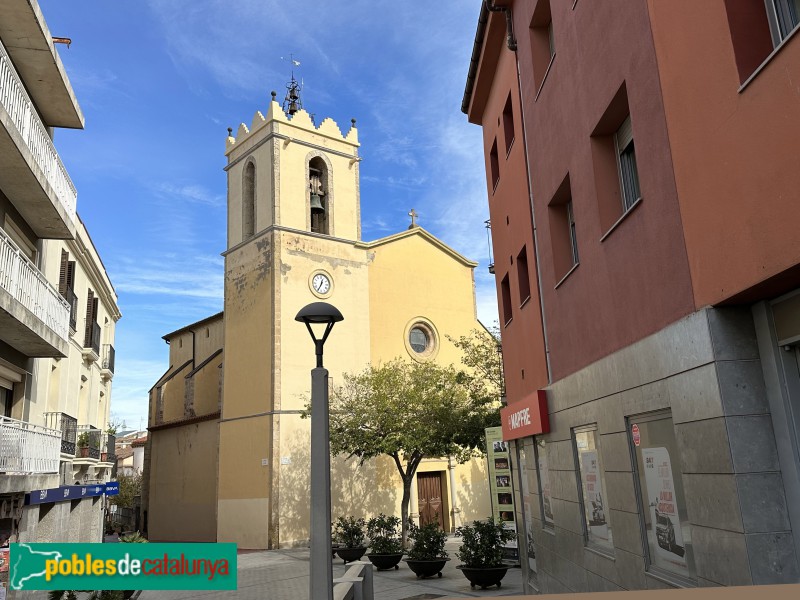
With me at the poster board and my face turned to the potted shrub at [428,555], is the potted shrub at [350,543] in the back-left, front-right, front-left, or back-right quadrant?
front-right

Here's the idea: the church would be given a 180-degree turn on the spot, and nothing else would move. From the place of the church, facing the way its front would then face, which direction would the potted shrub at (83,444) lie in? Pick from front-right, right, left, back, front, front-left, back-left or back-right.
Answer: left

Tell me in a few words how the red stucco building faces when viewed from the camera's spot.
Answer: facing the viewer and to the left of the viewer

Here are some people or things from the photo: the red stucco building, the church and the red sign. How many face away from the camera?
0

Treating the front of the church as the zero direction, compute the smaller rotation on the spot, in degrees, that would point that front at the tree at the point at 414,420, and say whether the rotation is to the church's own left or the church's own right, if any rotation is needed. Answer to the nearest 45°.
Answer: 0° — it already faces it

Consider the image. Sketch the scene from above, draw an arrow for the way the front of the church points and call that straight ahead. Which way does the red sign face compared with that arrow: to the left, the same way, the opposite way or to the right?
to the right

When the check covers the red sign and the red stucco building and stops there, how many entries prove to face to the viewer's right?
0

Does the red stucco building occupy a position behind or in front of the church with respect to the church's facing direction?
in front

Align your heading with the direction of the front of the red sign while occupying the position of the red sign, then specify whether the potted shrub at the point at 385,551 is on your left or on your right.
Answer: on your right

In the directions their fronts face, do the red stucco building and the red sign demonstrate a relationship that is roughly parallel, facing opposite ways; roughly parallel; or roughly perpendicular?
roughly parallel

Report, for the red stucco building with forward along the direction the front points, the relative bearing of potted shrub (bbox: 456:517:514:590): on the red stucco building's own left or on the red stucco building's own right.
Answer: on the red stucco building's own right

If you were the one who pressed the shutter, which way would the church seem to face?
facing the viewer and to the right of the viewer
